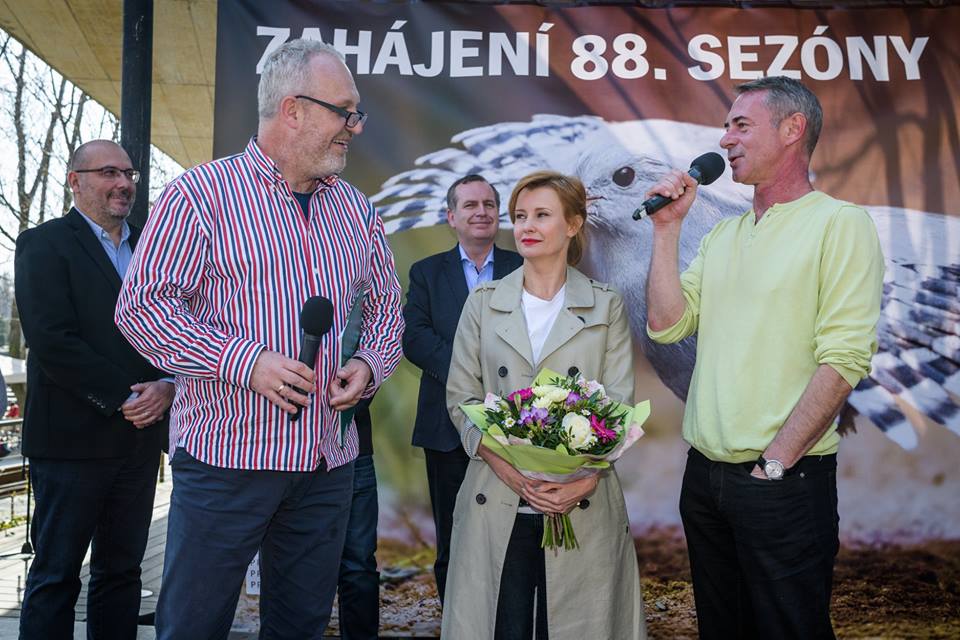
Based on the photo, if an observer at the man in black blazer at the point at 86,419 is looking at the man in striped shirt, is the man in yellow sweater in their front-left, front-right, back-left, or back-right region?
front-left

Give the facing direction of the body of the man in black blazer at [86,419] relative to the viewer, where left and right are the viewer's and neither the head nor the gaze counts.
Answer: facing the viewer and to the right of the viewer

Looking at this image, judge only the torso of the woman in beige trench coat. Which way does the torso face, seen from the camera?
toward the camera

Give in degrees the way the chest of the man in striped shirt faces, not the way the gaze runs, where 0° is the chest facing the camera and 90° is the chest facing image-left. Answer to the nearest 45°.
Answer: approximately 315°

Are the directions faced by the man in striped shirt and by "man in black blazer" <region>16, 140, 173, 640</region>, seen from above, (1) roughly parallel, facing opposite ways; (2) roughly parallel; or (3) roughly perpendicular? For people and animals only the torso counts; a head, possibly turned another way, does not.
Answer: roughly parallel

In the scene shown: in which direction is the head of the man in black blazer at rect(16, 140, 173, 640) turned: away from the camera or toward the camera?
toward the camera

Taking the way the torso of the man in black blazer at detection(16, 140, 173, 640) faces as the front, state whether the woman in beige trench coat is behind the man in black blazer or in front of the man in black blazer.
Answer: in front

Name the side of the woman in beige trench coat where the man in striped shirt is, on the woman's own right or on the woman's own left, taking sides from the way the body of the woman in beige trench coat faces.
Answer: on the woman's own right

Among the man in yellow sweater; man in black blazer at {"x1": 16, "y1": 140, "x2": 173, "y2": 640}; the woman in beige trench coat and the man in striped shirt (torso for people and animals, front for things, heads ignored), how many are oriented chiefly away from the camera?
0

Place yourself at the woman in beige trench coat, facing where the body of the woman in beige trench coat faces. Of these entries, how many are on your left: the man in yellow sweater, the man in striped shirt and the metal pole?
1

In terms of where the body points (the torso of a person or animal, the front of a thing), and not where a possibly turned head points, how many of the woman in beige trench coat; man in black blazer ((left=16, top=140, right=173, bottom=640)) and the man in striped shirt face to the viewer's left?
0

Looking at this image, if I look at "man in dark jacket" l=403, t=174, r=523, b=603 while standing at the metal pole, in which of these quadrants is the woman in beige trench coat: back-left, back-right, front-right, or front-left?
front-right

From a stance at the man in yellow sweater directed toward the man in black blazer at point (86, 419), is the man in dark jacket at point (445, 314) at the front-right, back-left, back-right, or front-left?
front-right

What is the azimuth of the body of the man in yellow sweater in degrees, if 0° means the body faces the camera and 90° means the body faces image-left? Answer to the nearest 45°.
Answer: approximately 45°

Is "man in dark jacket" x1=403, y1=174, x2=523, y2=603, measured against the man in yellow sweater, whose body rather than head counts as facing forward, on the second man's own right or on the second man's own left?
on the second man's own right

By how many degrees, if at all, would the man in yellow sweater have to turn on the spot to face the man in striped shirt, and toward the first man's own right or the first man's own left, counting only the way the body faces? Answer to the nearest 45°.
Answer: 0° — they already face them

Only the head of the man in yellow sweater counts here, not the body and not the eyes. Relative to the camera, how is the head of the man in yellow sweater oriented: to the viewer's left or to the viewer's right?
to the viewer's left
